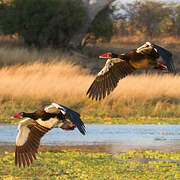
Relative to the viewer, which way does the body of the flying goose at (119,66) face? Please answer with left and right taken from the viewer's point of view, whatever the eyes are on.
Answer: facing to the left of the viewer

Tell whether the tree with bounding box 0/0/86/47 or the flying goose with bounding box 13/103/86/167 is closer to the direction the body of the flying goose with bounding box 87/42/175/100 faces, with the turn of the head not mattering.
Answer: the flying goose

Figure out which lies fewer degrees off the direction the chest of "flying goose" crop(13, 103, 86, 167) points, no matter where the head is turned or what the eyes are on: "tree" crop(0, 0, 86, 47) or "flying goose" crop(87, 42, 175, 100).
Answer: the tree

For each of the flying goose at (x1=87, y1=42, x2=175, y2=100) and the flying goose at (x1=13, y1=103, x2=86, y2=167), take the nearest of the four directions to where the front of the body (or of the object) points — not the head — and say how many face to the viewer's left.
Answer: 2

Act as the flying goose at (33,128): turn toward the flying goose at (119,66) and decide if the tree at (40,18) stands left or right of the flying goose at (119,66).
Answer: left

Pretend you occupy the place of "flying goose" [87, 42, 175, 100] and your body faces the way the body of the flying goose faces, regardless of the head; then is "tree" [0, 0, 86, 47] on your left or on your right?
on your right

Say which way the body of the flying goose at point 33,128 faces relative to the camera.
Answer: to the viewer's left

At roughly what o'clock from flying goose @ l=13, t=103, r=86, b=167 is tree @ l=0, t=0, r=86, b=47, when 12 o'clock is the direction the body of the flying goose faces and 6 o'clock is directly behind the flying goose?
The tree is roughly at 3 o'clock from the flying goose.
